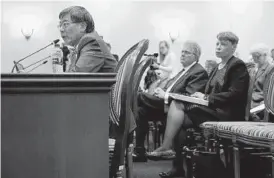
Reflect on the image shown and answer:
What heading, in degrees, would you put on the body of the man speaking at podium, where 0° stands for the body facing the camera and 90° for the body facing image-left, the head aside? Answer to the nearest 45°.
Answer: approximately 90°

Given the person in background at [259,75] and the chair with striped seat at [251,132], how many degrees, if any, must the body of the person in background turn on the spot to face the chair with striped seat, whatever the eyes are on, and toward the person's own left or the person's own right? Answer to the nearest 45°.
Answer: approximately 45° to the person's own left

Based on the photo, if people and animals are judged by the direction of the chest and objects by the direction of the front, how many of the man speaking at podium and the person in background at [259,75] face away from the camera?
0

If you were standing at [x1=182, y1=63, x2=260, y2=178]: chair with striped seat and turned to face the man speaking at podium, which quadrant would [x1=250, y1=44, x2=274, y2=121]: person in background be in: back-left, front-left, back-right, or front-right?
back-right

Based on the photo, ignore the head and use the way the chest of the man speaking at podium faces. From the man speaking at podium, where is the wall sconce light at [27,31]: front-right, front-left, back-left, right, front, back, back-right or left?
right

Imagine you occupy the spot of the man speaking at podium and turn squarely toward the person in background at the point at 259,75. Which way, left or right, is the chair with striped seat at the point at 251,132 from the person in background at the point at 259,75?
right

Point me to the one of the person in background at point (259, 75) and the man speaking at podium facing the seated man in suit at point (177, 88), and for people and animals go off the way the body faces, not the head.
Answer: the person in background

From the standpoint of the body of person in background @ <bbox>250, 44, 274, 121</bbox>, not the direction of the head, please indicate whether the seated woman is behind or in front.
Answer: in front

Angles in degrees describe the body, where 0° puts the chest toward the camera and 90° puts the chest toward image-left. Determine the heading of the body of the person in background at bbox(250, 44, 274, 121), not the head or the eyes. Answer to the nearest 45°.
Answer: approximately 45°
